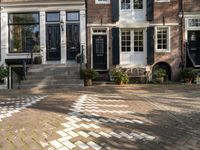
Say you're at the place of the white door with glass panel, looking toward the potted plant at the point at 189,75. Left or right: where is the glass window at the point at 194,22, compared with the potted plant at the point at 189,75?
left

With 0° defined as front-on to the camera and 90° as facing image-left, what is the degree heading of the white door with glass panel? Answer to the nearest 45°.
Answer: approximately 0°

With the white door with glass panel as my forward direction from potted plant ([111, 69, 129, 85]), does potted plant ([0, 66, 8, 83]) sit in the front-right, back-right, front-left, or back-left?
back-left

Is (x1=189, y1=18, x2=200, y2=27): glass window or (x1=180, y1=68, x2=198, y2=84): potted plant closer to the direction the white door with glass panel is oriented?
the potted plant

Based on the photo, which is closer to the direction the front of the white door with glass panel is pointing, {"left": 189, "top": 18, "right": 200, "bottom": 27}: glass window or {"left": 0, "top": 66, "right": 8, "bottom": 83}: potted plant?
the potted plant

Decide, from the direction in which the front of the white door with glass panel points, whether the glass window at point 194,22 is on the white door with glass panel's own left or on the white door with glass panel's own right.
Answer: on the white door with glass panel's own left

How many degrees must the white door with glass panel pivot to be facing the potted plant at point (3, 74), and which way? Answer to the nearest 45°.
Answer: approximately 45° to its right

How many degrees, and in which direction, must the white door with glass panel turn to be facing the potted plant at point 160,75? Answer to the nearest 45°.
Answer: approximately 45° to its left

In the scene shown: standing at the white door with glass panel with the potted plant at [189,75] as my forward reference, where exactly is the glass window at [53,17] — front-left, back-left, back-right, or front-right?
back-right

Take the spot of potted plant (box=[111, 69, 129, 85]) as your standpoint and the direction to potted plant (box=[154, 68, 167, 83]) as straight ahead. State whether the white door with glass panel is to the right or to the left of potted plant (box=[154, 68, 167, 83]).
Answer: left

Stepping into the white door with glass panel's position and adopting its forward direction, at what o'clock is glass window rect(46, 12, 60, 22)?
The glass window is roughly at 3 o'clock from the white door with glass panel.

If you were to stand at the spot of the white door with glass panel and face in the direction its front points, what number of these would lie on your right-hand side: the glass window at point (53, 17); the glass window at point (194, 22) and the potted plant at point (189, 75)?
1
